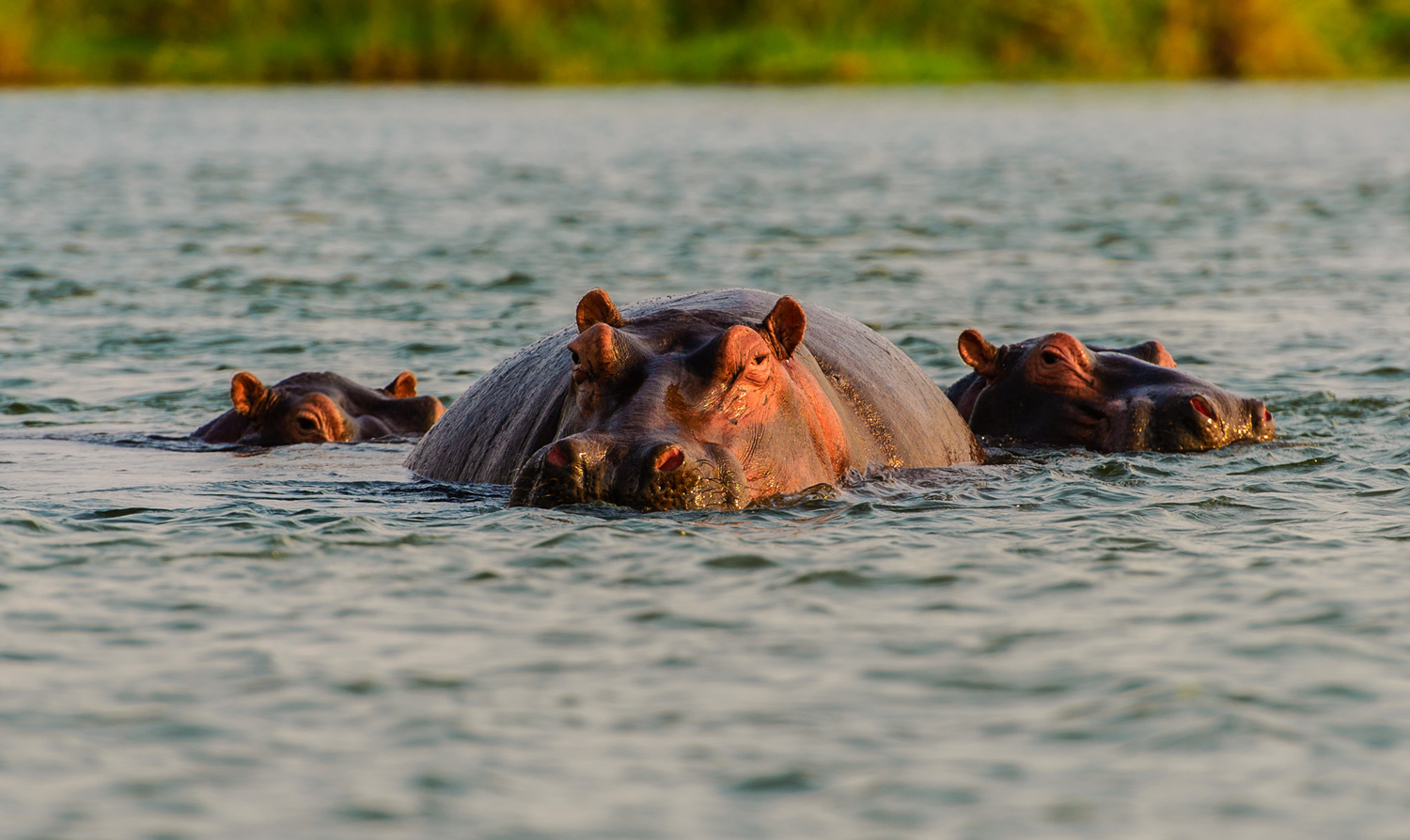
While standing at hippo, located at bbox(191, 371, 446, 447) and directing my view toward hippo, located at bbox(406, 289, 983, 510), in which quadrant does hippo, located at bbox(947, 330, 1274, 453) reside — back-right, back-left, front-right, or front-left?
front-left

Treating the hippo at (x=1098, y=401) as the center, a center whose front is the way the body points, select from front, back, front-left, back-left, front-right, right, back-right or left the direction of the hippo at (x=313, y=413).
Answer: back-right

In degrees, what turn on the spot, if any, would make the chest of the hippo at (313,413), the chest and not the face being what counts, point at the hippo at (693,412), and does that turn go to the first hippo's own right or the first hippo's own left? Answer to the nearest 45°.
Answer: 0° — it already faces it

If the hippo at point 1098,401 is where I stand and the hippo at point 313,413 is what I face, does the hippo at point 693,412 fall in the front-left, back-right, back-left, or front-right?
front-left

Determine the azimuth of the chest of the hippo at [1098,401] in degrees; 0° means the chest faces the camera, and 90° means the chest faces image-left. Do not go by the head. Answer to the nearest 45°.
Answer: approximately 315°

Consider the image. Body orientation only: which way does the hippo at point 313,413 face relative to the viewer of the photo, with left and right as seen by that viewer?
facing the viewer and to the right of the viewer

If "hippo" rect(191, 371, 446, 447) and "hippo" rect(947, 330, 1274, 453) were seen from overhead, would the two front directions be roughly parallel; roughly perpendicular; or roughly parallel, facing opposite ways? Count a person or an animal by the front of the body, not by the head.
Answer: roughly parallel

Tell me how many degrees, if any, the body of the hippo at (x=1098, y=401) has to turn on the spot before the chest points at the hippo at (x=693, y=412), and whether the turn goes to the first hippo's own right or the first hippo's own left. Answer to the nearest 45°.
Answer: approximately 90° to the first hippo's own right

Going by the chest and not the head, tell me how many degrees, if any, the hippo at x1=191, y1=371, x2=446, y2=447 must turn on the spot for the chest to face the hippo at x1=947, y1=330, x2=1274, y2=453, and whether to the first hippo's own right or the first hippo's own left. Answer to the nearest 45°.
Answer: approximately 45° to the first hippo's own left

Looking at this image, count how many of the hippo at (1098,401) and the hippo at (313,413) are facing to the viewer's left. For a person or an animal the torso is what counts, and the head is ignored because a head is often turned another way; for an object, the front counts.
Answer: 0
